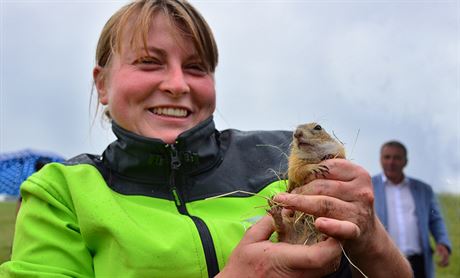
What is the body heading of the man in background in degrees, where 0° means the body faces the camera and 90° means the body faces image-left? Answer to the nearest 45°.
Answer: approximately 0°

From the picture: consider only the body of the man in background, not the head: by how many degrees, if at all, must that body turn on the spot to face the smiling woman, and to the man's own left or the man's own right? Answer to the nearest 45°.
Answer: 0° — they already face them
